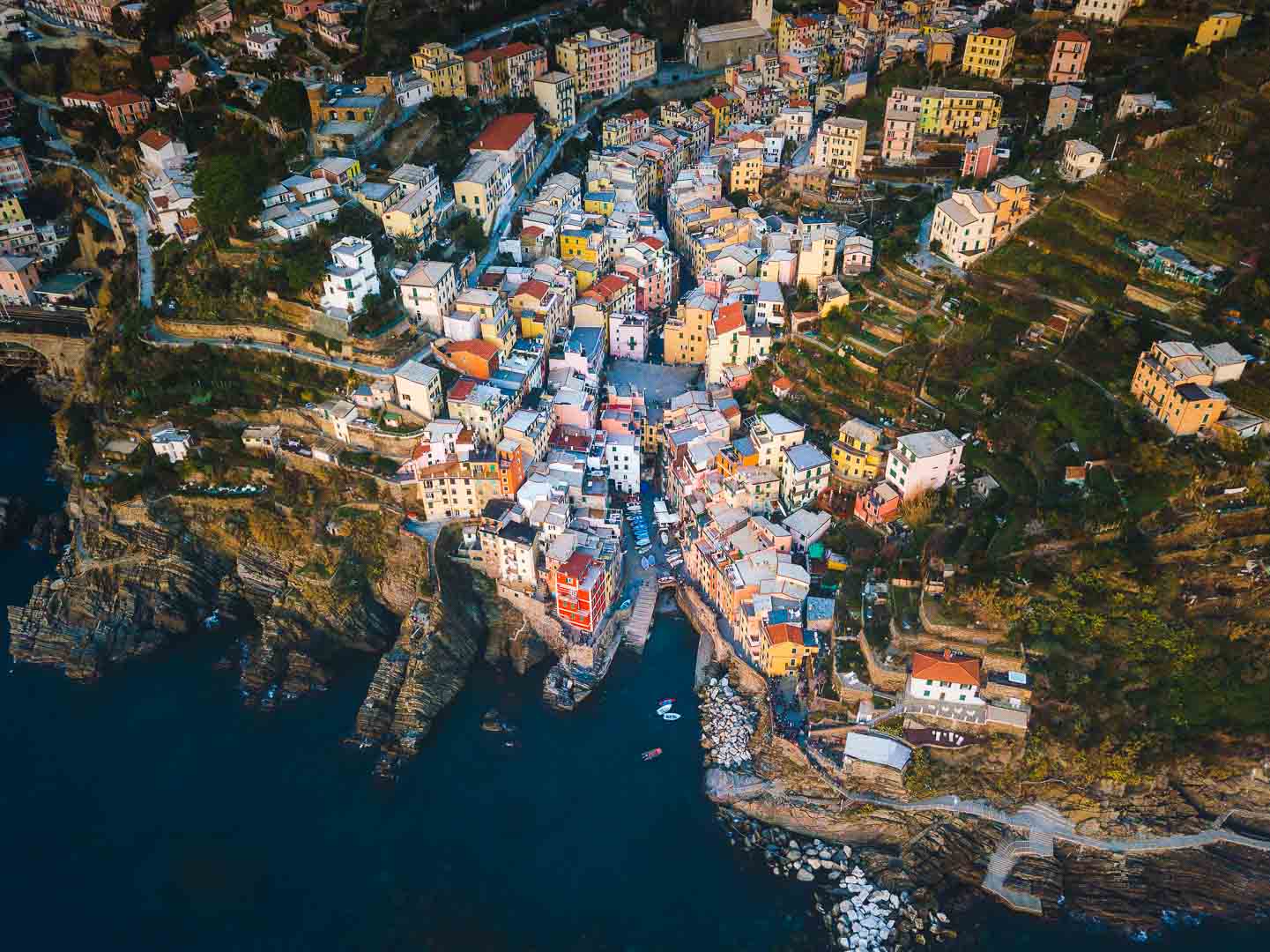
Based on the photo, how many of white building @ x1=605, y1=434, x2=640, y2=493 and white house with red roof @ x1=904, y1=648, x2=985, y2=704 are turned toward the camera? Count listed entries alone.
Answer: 2

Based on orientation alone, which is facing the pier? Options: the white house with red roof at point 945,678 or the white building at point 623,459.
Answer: the white building

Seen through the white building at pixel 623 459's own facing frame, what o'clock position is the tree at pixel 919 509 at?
The tree is roughly at 10 o'clock from the white building.

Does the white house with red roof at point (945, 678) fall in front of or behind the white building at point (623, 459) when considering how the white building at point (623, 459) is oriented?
in front

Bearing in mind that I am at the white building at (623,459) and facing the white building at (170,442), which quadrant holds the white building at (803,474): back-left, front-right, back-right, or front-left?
back-left

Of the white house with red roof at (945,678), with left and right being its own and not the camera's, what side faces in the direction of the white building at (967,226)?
back

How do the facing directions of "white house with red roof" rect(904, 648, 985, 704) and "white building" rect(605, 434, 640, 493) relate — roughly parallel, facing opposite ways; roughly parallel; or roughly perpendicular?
roughly parallel

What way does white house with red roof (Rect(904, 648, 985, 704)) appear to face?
toward the camera

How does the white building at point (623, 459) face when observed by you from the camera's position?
facing the viewer

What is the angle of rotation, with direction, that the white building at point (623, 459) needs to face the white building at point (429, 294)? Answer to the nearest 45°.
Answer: approximately 135° to its right

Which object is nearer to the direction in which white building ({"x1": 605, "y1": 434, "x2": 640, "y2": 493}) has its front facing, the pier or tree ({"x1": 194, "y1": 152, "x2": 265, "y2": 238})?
the pier

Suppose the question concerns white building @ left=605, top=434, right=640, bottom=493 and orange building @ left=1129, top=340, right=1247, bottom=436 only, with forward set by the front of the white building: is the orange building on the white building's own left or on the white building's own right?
on the white building's own left
